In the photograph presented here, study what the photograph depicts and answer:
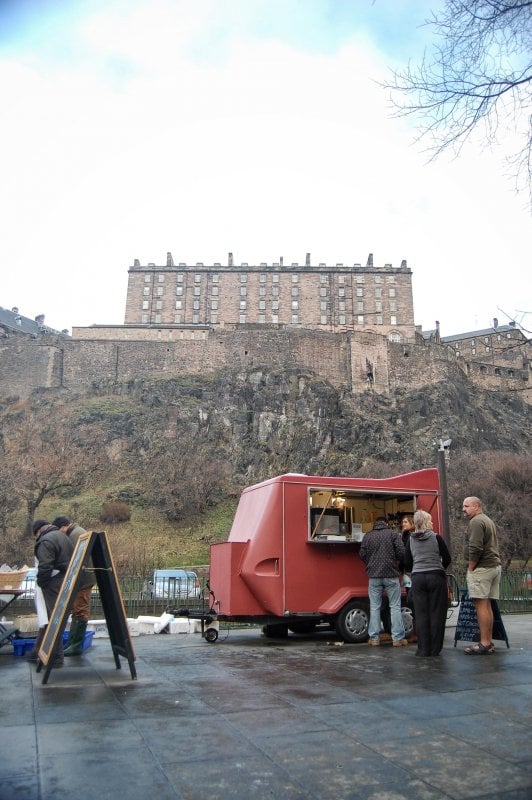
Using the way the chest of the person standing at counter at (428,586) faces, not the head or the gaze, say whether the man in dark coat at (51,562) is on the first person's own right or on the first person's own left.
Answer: on the first person's own left

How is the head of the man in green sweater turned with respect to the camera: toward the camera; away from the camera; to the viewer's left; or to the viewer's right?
to the viewer's left

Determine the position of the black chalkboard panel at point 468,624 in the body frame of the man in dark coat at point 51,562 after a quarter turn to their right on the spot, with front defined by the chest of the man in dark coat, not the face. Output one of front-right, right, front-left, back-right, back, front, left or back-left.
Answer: right

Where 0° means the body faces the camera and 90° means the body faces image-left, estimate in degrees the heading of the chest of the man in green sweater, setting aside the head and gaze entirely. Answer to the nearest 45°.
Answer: approximately 90°

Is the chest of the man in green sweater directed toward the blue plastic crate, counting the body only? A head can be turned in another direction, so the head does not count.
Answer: yes

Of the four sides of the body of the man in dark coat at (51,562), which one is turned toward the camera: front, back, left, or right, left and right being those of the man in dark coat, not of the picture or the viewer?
left

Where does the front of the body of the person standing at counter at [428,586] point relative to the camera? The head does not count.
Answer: away from the camera

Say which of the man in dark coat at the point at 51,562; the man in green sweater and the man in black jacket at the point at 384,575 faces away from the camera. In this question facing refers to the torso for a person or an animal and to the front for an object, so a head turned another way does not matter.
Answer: the man in black jacket

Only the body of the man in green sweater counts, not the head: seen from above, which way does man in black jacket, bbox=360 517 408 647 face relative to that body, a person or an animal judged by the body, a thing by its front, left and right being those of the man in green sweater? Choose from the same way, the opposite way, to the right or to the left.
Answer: to the right

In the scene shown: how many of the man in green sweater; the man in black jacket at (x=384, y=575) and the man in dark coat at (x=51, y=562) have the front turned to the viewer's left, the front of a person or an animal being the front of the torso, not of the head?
2

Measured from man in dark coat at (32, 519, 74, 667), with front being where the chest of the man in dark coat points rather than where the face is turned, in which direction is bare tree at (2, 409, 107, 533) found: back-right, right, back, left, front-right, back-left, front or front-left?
right

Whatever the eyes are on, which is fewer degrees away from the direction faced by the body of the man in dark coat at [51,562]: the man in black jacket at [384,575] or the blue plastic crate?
the blue plastic crate

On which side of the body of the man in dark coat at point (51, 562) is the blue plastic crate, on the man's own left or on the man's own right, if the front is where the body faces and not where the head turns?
on the man's own right

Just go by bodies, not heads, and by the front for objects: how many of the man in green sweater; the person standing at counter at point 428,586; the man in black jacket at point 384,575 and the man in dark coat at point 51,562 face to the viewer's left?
2

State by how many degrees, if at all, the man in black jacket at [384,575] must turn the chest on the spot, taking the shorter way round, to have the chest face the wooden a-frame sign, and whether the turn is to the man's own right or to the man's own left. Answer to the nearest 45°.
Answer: approximately 135° to the man's own left

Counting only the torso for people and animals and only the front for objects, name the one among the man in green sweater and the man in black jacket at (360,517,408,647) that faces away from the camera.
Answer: the man in black jacket
